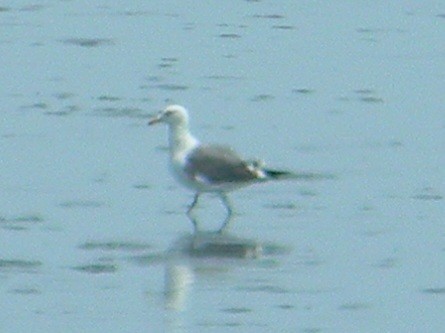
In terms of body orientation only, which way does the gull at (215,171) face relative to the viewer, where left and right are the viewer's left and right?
facing to the left of the viewer
